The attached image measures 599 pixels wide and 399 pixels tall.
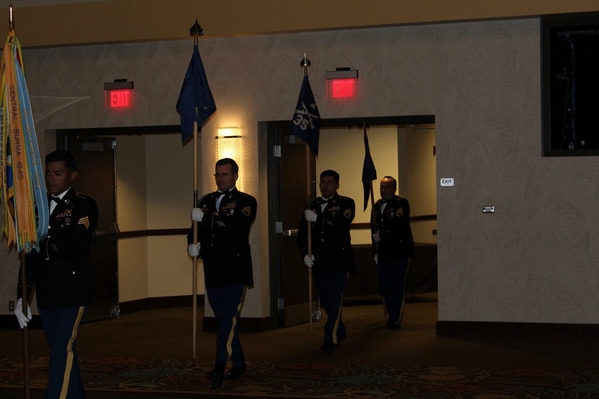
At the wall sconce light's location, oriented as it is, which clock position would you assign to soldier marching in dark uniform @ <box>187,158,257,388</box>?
The soldier marching in dark uniform is roughly at 12 o'clock from the wall sconce light.

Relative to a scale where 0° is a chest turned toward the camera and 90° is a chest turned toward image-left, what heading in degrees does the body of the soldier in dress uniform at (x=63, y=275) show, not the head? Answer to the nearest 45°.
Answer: approximately 45°

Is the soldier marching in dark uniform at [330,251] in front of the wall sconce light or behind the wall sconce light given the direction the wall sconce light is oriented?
in front

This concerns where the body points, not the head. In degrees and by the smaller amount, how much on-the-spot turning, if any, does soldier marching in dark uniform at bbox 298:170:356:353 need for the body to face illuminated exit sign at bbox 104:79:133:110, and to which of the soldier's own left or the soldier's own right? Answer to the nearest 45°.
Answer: approximately 90° to the soldier's own right

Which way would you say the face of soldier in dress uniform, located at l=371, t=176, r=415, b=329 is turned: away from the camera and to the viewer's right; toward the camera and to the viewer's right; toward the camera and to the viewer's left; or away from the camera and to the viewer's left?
toward the camera and to the viewer's left

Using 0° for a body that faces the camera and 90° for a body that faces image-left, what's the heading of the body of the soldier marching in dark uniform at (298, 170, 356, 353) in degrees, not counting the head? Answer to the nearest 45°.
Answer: approximately 45°

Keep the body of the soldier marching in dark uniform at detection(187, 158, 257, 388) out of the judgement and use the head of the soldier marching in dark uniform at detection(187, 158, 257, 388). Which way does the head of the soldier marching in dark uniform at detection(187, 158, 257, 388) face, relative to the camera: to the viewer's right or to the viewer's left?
to the viewer's left

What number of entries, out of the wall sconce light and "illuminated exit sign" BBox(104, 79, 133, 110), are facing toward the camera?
2

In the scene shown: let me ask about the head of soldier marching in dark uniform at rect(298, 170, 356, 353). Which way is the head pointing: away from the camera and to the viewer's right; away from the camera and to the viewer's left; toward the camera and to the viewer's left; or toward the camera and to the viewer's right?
toward the camera and to the viewer's left

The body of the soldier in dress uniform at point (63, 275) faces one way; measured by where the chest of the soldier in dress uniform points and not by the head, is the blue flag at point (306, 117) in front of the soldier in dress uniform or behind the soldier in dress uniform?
behind
